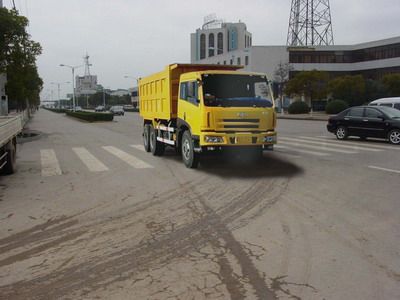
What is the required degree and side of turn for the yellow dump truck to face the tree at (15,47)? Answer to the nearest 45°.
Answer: approximately 180°

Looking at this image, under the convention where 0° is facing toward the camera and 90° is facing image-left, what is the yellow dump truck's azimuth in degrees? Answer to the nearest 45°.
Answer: approximately 315°

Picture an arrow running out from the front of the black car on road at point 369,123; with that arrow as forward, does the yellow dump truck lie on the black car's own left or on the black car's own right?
on the black car's own right

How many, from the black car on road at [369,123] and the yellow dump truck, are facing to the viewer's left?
0

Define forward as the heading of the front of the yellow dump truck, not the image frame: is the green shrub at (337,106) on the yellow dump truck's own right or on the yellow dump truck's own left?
on the yellow dump truck's own left

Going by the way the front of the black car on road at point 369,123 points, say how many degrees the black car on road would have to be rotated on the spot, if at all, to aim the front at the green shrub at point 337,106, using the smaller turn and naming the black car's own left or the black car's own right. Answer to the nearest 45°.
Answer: approximately 135° to the black car's own left

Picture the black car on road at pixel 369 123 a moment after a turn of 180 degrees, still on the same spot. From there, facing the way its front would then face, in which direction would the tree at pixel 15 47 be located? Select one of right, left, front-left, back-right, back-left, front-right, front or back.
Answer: front-left

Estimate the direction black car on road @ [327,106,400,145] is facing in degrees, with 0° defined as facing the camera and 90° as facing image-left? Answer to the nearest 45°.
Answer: approximately 315°

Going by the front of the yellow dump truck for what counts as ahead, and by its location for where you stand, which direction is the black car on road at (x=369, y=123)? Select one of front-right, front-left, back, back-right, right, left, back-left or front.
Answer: left
